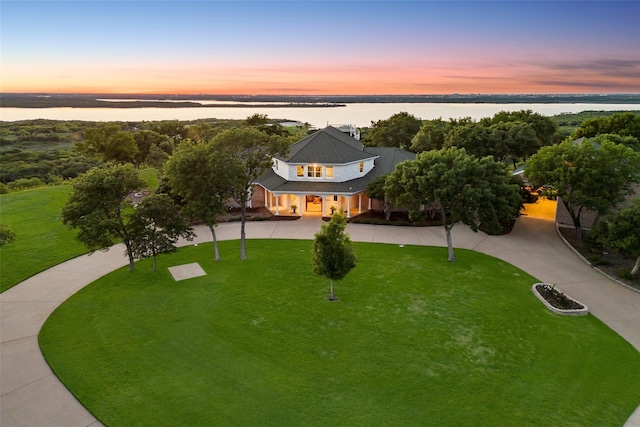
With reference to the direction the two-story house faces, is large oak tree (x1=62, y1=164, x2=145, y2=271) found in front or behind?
in front

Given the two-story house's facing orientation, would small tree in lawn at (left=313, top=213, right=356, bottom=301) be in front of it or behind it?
in front

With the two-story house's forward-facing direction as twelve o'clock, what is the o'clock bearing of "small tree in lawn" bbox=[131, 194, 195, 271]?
The small tree in lawn is roughly at 1 o'clock from the two-story house.

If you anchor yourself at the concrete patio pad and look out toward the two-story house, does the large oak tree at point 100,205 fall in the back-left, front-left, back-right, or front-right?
back-left

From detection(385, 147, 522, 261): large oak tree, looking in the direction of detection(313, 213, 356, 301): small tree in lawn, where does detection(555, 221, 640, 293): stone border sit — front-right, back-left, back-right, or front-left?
back-left

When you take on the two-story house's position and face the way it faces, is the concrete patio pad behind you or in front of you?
in front

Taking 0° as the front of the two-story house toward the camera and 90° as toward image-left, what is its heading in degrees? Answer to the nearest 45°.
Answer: approximately 0°
